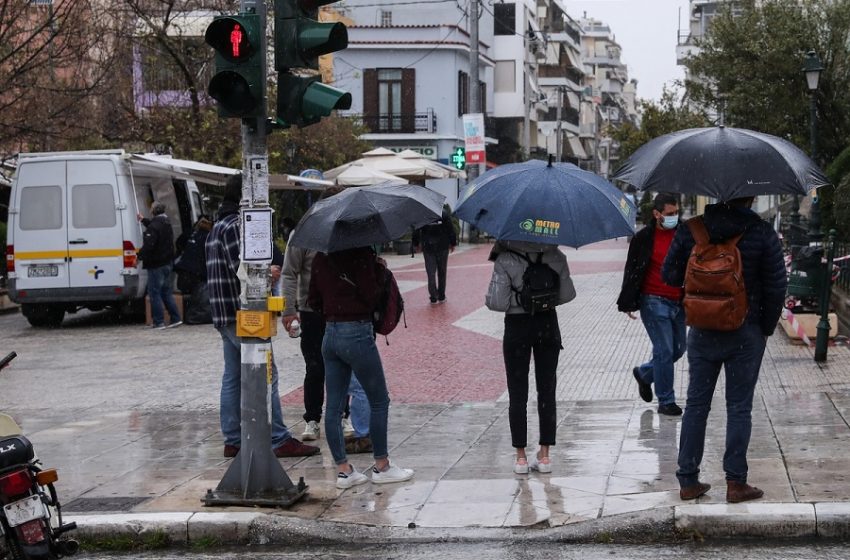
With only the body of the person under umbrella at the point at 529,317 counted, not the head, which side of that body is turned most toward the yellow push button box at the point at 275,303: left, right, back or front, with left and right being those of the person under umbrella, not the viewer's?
left

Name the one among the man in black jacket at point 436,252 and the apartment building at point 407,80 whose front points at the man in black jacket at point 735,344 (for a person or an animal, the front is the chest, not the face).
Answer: the apartment building

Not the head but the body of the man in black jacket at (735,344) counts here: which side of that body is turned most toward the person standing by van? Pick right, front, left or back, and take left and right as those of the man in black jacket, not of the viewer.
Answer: left

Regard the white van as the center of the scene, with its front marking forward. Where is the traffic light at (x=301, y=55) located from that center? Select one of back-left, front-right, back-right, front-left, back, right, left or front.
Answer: back-right

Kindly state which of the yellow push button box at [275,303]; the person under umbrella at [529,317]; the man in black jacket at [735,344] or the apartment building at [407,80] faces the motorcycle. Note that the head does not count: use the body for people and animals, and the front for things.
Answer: the apartment building

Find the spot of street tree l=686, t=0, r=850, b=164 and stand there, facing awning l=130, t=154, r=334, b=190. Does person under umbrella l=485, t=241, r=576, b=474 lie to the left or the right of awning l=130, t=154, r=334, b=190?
left

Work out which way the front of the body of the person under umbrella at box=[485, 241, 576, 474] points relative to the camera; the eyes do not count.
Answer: away from the camera

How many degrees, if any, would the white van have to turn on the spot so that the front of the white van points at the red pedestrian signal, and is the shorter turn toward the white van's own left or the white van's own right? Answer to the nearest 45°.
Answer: approximately 135° to the white van's own right

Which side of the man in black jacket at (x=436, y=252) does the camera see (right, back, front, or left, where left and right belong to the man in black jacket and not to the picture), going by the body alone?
back

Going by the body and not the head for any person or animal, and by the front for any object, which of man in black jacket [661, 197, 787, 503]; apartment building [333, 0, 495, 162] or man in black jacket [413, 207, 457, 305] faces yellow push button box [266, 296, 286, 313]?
the apartment building

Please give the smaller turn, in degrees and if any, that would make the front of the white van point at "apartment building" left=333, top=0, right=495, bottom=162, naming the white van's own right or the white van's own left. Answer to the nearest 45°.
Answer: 0° — it already faces it

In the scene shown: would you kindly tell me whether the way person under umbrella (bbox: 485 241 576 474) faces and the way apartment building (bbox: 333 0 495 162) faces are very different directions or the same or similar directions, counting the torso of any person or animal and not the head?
very different directions

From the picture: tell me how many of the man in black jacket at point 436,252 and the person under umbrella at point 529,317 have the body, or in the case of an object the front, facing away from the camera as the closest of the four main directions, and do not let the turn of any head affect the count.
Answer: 2

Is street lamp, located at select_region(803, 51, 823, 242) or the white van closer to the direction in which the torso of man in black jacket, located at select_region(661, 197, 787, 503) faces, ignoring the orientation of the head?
the street lamp
